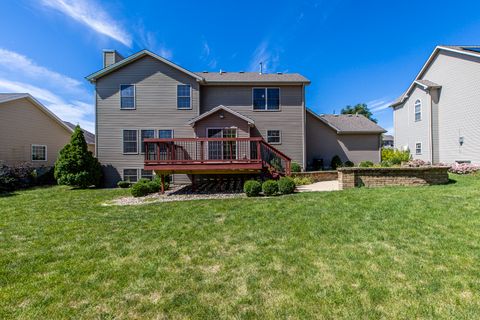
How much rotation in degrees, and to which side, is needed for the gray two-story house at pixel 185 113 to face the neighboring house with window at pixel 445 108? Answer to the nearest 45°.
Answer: approximately 90° to its right

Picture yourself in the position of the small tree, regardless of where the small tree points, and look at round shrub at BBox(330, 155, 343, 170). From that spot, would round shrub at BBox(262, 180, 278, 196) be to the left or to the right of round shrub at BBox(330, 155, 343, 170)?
right

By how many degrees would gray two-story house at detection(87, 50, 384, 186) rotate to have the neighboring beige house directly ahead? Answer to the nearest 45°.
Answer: approximately 90° to its left

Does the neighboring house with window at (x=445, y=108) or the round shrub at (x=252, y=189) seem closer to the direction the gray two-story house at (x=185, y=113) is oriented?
the neighboring house with window

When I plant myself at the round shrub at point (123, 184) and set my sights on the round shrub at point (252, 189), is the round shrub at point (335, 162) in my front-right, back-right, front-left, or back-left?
front-left

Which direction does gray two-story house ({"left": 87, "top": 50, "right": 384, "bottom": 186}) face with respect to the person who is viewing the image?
facing away from the viewer

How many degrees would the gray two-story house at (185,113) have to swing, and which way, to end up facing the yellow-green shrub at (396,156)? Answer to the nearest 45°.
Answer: approximately 90° to its right

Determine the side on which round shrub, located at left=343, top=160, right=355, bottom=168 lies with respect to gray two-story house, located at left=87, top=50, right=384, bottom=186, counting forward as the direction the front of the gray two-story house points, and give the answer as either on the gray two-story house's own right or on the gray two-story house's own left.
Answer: on the gray two-story house's own right
